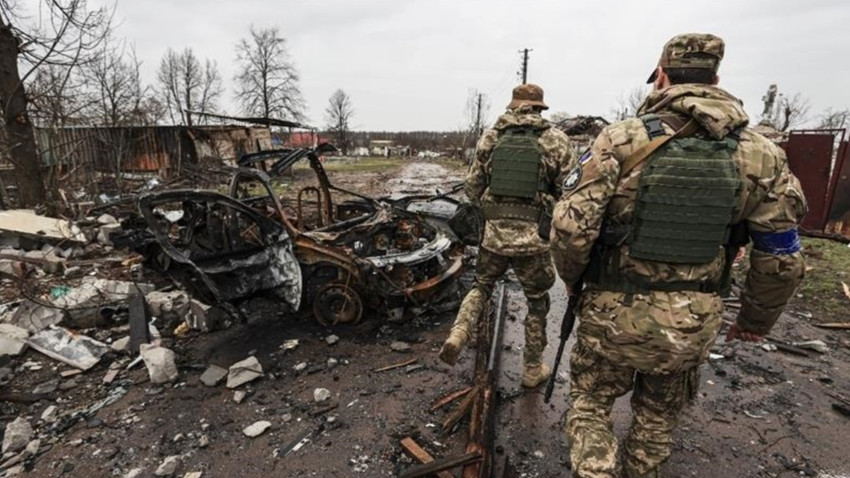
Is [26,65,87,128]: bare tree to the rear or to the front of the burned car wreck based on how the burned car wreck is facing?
to the rear

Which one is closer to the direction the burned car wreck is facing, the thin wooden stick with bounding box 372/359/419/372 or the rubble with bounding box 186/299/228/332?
the thin wooden stick

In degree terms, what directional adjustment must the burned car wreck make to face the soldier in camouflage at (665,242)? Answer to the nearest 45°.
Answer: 0° — it already faces them

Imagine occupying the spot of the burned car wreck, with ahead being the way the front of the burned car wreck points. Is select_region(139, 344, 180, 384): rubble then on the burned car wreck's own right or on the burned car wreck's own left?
on the burned car wreck's own right

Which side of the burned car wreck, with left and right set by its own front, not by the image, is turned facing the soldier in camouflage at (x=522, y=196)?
front

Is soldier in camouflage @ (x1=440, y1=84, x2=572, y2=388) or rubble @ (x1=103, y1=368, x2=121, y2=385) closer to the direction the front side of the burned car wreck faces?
the soldier in camouflage

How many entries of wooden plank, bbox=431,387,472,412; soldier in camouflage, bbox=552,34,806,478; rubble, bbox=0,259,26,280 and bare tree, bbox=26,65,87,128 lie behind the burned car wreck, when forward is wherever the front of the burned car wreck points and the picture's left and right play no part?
2

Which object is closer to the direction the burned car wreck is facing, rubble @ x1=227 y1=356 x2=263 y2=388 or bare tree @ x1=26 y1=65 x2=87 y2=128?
the rubble

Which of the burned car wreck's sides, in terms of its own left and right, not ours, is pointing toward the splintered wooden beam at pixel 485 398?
front

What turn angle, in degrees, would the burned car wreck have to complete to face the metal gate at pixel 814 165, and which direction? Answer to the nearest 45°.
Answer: approximately 45° to its left

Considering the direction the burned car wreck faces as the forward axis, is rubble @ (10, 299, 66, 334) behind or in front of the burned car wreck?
behind

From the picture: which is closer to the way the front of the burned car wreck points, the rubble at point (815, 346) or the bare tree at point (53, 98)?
the rubble

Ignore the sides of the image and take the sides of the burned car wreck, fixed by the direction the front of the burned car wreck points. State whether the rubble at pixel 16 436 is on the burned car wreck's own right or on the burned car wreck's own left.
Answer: on the burned car wreck's own right

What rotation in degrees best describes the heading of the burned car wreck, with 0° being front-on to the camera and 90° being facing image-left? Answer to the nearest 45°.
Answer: approximately 315°
